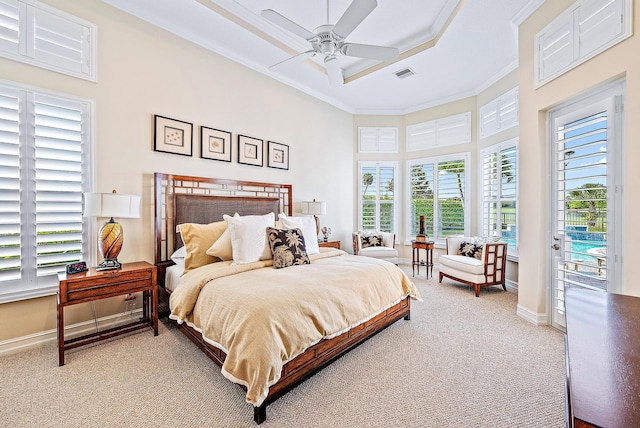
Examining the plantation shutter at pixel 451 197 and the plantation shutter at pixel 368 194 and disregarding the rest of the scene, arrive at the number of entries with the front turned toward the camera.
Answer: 2

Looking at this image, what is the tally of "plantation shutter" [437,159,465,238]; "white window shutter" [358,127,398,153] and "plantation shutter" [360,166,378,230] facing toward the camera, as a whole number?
3

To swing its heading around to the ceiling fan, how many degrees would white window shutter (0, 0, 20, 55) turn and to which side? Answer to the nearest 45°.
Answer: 0° — it already faces it

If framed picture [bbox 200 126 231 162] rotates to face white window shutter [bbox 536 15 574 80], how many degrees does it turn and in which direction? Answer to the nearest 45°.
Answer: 0° — it already faces it

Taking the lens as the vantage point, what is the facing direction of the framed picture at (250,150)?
facing the viewer and to the right of the viewer

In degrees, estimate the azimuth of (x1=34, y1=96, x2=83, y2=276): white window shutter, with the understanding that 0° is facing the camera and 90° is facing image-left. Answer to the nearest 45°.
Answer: approximately 315°

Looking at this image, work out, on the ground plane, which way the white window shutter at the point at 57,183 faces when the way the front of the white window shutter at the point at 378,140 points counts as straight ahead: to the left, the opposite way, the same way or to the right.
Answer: to the left

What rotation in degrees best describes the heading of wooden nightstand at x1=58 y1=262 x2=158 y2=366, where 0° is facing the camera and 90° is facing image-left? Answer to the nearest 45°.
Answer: approximately 315°
